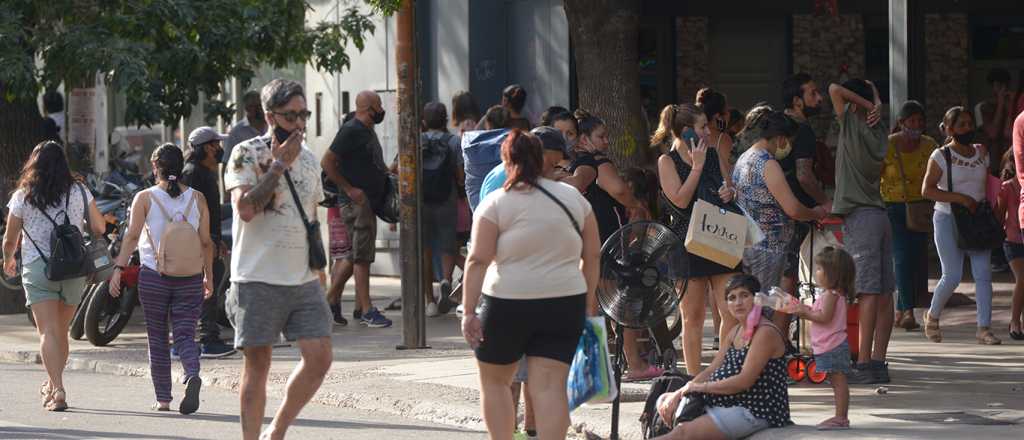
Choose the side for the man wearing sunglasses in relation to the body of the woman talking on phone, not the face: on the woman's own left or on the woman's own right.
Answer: on the woman's own right

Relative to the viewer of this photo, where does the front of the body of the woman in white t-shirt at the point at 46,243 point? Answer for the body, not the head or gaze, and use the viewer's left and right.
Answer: facing away from the viewer

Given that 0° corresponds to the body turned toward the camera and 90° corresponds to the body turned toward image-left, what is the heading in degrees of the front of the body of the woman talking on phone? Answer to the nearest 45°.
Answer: approximately 315°

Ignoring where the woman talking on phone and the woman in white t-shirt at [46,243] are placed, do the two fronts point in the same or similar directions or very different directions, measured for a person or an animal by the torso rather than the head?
very different directions

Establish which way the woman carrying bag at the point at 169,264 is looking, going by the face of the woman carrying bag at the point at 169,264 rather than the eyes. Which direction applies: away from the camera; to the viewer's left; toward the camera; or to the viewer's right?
away from the camera

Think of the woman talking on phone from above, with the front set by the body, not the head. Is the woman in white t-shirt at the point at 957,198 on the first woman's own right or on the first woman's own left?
on the first woman's own left
